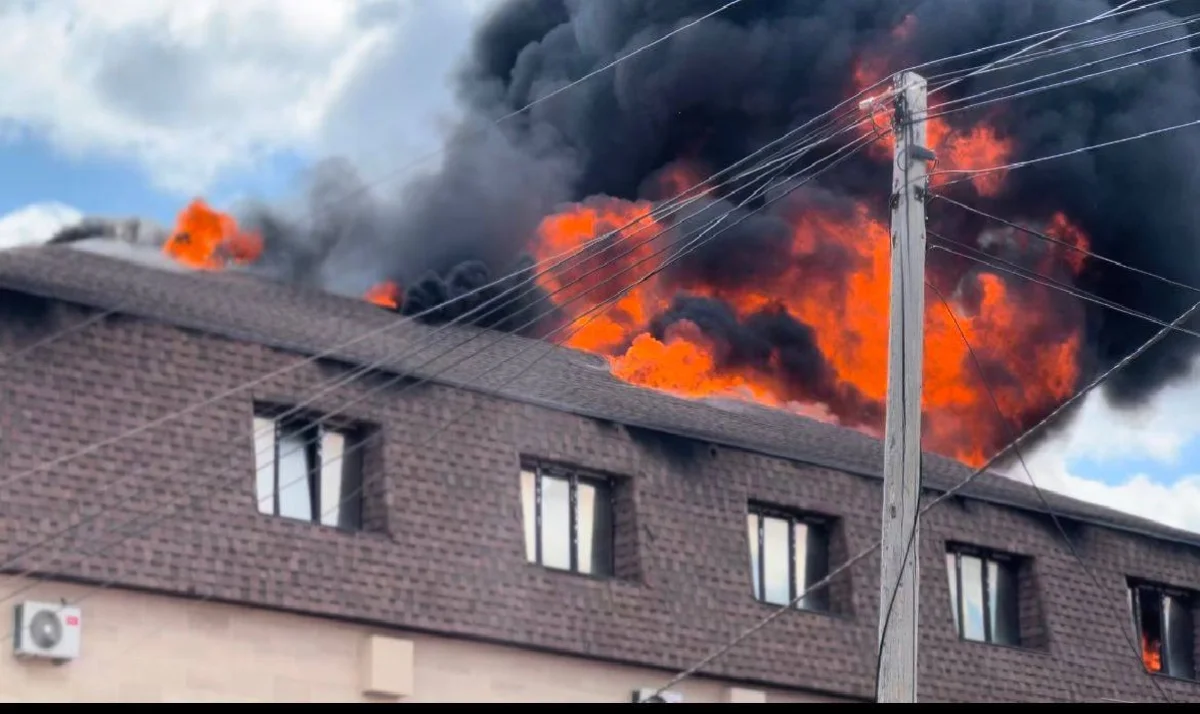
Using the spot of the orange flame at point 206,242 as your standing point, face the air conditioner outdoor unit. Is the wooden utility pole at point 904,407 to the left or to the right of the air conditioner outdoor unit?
left

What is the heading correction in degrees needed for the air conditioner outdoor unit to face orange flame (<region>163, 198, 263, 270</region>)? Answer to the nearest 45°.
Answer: approximately 135° to its left

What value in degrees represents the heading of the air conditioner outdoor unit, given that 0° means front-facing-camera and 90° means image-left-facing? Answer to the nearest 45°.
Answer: approximately 315°

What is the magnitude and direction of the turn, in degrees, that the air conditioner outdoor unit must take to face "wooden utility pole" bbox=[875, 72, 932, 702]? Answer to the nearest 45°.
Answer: approximately 45° to its left

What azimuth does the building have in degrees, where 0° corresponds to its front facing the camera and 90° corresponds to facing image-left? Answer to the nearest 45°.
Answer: approximately 315°
